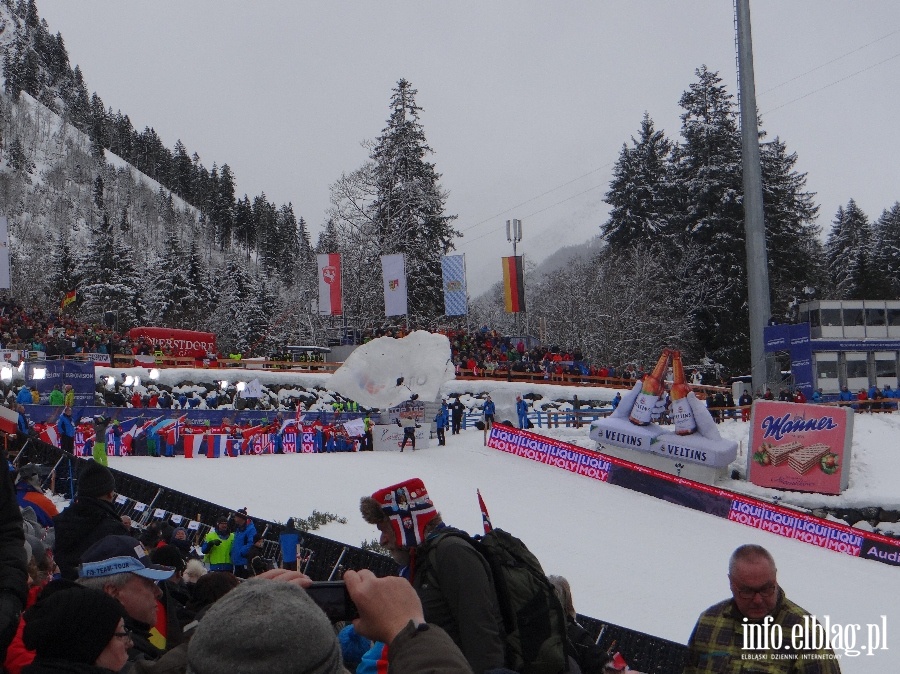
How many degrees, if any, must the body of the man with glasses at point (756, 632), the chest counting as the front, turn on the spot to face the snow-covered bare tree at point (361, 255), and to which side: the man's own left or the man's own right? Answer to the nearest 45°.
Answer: approximately 135° to the man's own right

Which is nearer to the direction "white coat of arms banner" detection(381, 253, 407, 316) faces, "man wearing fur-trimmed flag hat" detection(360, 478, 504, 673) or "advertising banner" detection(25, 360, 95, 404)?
the man wearing fur-trimmed flag hat

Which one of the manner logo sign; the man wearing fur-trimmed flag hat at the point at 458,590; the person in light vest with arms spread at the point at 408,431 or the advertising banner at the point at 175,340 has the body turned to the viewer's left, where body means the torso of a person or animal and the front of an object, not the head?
the man wearing fur-trimmed flag hat

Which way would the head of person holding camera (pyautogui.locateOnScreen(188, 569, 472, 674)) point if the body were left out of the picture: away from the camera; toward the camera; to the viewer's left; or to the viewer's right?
away from the camera

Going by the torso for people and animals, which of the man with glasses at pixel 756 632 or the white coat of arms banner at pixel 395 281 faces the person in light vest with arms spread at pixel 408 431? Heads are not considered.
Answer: the white coat of arms banner

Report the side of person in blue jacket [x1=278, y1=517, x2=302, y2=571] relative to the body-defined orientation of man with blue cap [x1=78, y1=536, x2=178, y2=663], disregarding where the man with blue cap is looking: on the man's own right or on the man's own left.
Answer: on the man's own left

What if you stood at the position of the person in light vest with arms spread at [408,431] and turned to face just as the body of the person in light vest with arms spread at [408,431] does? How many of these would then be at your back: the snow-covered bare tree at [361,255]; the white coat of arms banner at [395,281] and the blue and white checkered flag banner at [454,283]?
3

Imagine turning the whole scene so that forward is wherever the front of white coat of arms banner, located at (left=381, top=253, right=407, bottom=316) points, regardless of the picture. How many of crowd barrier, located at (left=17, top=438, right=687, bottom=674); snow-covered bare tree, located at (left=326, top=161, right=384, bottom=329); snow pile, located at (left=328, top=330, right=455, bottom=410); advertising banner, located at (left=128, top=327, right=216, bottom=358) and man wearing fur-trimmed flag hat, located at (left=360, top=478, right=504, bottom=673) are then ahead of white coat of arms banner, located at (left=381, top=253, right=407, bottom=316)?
3

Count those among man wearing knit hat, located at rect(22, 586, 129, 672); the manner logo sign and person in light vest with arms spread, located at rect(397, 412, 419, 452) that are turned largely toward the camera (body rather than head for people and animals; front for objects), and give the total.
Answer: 2

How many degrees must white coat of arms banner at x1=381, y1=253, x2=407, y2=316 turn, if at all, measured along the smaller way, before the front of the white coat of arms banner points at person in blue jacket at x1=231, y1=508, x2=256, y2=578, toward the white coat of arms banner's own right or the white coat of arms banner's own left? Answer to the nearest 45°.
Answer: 0° — it already faces them

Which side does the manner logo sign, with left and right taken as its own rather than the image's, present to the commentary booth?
back

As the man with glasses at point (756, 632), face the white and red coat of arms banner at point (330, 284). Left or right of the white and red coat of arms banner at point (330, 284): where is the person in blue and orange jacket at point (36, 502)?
left
